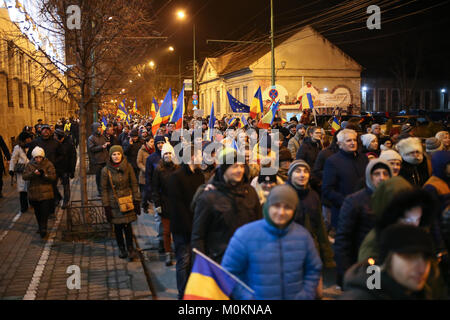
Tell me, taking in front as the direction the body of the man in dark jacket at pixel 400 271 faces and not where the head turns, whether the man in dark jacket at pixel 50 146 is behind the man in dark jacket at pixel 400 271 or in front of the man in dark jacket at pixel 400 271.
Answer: behind

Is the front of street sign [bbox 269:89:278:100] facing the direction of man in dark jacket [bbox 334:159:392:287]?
yes

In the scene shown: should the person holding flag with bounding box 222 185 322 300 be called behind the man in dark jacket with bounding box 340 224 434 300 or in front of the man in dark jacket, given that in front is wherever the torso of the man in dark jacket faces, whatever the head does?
behind

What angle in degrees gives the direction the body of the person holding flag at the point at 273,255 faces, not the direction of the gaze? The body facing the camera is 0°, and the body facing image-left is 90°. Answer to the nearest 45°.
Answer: approximately 0°

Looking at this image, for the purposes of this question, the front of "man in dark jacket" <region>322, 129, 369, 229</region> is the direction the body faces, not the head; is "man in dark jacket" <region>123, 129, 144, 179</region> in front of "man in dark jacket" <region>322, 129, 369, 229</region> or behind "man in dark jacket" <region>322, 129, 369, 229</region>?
behind

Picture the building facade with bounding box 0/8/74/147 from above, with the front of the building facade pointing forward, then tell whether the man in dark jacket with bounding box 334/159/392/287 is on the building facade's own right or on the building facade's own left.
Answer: on the building facade's own right

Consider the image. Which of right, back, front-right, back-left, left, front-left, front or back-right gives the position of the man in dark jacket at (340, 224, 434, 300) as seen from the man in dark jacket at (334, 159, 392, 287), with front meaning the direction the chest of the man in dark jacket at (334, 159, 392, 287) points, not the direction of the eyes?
front-right

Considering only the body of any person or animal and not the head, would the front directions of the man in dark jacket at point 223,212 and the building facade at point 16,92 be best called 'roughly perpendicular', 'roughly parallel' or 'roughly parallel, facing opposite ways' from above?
roughly perpendicular

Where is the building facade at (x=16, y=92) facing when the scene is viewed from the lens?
facing to the right of the viewer

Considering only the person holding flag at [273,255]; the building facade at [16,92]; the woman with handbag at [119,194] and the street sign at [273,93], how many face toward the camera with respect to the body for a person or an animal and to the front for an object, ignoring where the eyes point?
3

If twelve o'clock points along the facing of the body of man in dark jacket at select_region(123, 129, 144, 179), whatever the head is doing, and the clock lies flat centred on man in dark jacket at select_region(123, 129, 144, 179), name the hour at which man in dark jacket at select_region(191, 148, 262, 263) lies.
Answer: man in dark jacket at select_region(191, 148, 262, 263) is roughly at 12 o'clock from man in dark jacket at select_region(123, 129, 144, 179).

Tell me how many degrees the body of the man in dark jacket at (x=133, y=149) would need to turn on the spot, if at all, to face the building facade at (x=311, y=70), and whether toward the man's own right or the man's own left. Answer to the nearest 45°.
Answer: approximately 135° to the man's own left

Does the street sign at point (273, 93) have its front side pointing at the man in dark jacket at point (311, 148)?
yes

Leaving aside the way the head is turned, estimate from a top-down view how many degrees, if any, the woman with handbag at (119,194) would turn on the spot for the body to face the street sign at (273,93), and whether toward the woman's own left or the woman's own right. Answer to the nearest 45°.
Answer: approximately 135° to the woman's own left
